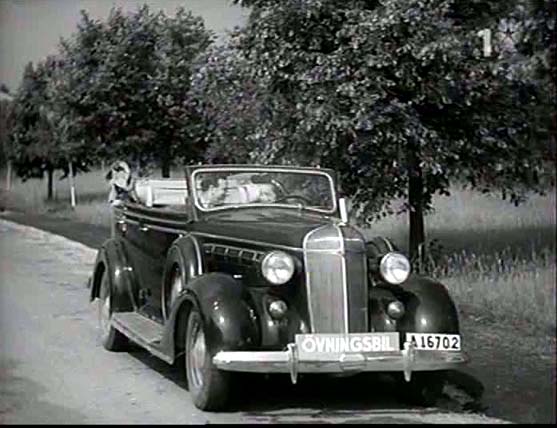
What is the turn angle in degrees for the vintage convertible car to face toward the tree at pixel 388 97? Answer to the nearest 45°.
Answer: approximately 135° to its left

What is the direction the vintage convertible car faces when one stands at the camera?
facing the viewer and to the right of the viewer

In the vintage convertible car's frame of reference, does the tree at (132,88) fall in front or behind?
behind

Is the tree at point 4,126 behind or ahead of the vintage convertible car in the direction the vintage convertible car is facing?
behind
